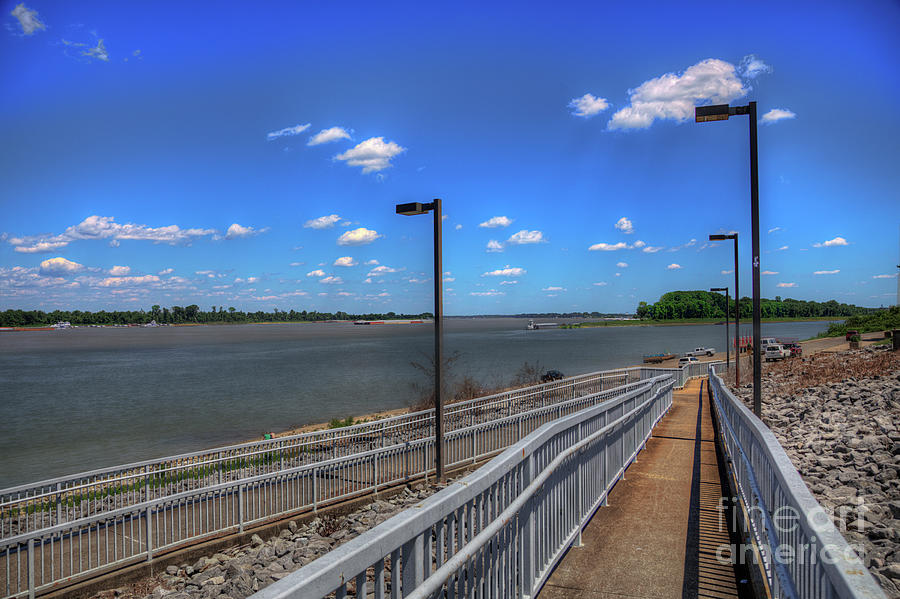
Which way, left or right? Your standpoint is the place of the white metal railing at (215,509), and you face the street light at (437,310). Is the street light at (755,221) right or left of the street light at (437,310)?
right

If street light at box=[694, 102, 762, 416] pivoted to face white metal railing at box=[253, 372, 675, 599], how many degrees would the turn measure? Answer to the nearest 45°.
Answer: approximately 90° to its left

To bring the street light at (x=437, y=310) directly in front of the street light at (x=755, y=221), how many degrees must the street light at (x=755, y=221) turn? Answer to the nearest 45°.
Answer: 0° — it already faces it

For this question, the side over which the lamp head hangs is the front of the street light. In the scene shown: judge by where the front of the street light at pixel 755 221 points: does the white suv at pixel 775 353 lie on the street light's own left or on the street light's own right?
on the street light's own right

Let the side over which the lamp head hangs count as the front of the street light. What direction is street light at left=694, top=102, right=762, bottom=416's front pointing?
to the viewer's left

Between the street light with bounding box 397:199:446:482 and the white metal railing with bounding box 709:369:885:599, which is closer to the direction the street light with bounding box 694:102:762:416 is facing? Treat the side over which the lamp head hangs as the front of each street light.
the street light

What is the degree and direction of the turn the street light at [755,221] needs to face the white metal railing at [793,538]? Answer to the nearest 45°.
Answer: approximately 90° to its left
